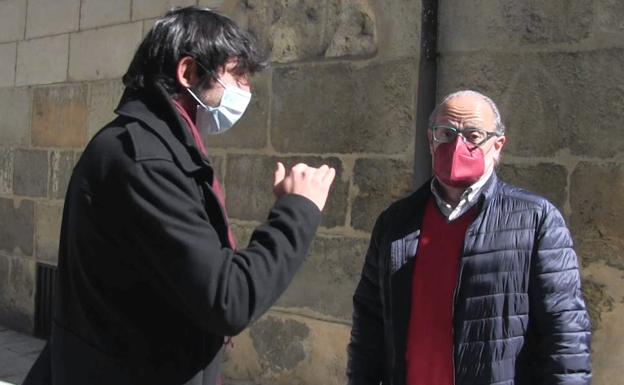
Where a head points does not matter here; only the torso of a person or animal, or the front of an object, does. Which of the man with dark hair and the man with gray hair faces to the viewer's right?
the man with dark hair

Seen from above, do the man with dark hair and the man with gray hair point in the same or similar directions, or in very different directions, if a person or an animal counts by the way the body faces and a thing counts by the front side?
very different directions

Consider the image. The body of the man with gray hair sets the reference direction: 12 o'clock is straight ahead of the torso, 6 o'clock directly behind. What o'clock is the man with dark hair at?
The man with dark hair is roughly at 12 o'clock from the man with gray hair.

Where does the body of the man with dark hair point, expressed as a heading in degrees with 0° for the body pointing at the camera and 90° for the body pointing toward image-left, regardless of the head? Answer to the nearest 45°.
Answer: approximately 270°

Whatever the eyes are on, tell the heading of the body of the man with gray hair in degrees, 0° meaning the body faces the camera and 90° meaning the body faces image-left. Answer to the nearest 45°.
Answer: approximately 45°

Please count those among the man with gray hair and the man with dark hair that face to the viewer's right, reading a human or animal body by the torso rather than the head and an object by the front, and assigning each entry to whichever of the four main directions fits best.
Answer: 1

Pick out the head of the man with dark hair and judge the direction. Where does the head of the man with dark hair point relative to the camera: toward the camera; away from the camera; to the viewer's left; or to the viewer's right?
to the viewer's right
